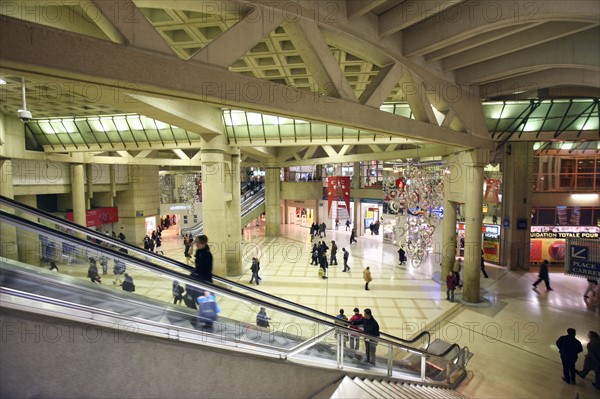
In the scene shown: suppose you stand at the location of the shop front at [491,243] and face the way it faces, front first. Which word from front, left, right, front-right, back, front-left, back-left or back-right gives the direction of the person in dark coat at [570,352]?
front-left

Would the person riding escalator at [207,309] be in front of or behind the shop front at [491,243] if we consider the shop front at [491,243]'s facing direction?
in front

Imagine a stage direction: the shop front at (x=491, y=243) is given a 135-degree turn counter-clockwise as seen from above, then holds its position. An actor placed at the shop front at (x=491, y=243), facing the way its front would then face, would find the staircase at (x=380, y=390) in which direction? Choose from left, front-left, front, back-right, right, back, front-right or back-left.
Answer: right

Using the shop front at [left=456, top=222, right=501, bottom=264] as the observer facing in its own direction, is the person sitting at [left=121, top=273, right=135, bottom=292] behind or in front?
in front

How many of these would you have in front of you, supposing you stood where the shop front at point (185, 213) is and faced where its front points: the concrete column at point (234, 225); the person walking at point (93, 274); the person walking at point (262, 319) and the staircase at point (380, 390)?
4

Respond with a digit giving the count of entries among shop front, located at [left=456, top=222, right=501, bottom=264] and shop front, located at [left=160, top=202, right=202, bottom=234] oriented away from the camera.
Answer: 0

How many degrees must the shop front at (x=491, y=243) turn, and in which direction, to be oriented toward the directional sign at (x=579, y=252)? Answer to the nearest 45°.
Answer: approximately 45° to its left

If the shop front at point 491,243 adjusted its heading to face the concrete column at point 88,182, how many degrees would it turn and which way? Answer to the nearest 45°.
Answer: approximately 45° to its right

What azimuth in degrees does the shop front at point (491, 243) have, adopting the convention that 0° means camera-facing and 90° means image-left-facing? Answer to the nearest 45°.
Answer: approximately 45°
